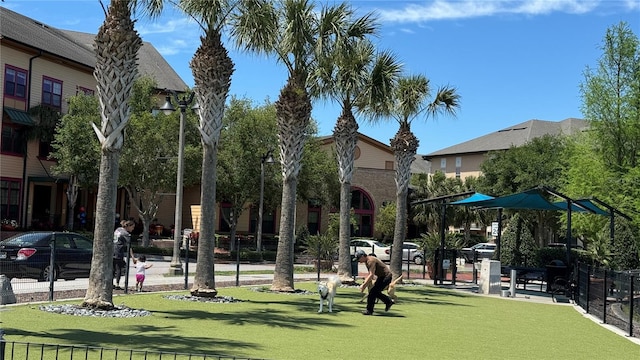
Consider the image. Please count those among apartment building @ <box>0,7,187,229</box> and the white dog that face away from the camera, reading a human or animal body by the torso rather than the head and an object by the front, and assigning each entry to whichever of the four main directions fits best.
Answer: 0

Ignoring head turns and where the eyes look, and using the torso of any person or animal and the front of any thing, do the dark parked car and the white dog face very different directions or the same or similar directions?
very different directions

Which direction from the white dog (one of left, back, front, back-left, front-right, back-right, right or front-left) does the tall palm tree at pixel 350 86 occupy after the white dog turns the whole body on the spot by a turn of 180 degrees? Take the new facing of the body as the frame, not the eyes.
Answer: front-left

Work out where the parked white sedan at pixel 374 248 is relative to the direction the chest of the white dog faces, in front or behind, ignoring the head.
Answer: behind

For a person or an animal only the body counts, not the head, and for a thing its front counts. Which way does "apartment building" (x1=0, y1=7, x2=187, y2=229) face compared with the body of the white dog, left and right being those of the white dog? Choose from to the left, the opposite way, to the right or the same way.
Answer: to the left

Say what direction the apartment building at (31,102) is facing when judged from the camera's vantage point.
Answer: facing the viewer and to the right of the viewer

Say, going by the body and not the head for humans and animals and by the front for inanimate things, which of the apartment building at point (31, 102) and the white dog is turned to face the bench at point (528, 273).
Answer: the apartment building

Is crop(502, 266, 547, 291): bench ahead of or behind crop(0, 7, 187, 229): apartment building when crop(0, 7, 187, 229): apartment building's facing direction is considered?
ahead

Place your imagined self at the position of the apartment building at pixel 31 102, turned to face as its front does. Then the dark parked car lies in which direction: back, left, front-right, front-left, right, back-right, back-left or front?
front-right

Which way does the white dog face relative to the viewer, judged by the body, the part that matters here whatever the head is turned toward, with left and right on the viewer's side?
facing the viewer and to the left of the viewer
